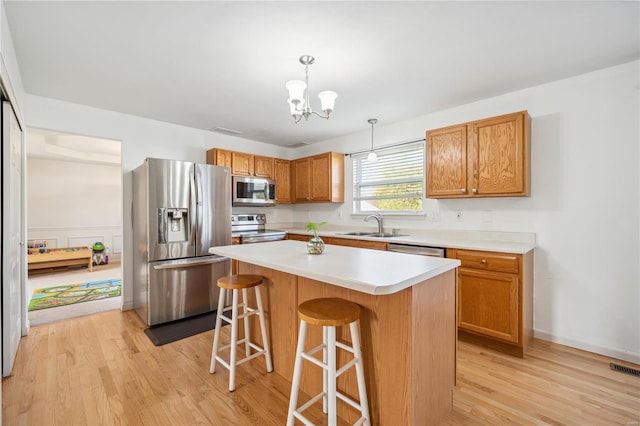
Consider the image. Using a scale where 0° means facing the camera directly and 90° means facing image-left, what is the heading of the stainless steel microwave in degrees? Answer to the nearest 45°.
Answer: approximately 315°

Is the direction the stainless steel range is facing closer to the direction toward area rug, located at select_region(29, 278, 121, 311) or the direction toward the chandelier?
the chandelier

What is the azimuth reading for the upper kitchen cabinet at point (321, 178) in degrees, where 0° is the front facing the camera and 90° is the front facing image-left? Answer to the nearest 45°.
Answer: approximately 45°

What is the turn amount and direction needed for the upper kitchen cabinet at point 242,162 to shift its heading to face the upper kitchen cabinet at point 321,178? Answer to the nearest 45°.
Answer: approximately 45° to its left
